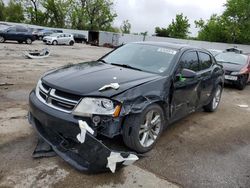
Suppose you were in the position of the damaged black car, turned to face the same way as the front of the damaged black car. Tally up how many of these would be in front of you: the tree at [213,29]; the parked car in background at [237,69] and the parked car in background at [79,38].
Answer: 0

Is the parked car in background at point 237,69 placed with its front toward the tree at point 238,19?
no

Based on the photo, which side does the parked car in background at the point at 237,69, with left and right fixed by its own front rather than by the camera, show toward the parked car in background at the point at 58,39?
right

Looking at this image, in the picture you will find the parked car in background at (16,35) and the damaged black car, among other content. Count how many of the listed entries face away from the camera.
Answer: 0

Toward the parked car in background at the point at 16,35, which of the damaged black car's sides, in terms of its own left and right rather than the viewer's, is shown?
right

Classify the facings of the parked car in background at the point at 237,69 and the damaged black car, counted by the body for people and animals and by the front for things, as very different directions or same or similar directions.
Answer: same or similar directions

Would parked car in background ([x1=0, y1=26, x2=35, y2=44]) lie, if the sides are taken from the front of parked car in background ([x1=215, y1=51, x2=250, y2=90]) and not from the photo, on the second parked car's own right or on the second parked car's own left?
on the second parked car's own right

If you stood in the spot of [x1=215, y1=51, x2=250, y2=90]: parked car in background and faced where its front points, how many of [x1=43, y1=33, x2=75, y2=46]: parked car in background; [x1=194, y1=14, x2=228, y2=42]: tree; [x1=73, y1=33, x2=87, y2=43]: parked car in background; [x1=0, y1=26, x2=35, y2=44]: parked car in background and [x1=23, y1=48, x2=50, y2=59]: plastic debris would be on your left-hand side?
0

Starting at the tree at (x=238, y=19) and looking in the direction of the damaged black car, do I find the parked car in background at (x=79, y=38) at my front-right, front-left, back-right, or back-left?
front-right

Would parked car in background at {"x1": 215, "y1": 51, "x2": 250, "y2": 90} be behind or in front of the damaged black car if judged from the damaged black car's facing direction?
behind

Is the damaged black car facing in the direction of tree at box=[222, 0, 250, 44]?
no

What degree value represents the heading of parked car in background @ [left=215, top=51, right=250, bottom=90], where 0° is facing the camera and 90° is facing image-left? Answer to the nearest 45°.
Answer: approximately 45°

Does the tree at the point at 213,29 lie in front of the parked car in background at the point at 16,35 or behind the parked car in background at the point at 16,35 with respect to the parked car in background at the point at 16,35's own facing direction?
behind

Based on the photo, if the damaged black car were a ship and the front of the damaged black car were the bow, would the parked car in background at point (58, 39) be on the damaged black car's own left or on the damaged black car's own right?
on the damaged black car's own right

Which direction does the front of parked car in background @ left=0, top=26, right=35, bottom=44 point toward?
to the viewer's left
